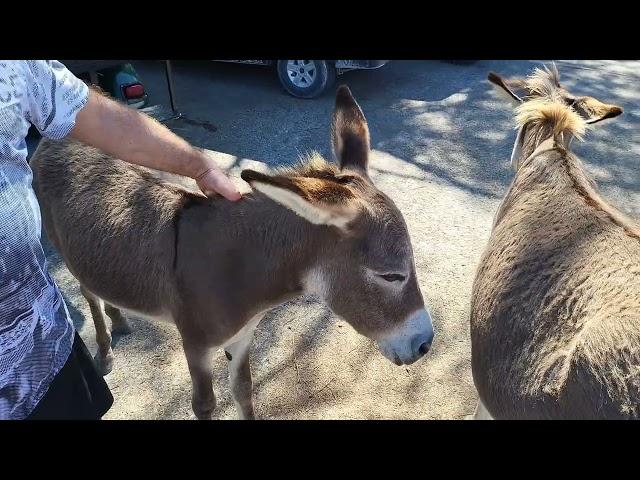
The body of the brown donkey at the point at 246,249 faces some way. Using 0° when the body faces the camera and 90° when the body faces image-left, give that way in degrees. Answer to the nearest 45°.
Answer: approximately 315°

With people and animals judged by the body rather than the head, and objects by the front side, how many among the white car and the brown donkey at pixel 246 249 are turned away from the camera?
0

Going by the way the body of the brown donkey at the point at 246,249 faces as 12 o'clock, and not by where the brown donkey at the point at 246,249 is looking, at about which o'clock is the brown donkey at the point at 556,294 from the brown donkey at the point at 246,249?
the brown donkey at the point at 556,294 is roughly at 11 o'clock from the brown donkey at the point at 246,249.

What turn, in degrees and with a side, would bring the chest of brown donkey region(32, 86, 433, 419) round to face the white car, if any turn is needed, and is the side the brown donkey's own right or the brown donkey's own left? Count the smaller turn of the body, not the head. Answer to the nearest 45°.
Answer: approximately 135° to the brown donkey's own left

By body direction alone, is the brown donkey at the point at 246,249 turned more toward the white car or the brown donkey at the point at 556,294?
the brown donkey
